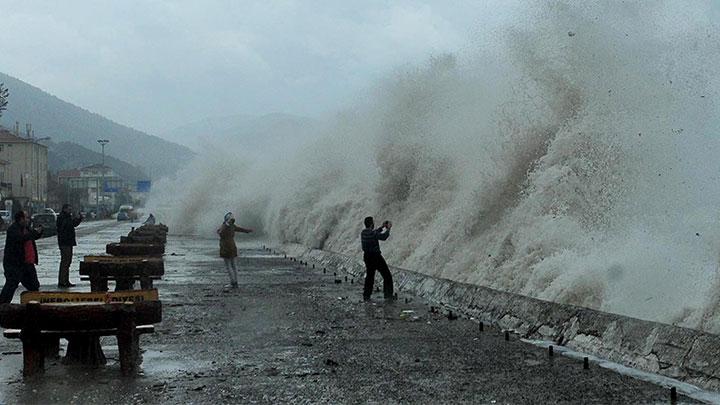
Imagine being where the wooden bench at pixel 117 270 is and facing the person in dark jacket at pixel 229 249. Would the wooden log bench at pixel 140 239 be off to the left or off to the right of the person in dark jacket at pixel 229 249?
left

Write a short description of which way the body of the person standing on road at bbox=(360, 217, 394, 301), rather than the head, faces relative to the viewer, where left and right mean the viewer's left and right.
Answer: facing away from the viewer and to the right of the viewer

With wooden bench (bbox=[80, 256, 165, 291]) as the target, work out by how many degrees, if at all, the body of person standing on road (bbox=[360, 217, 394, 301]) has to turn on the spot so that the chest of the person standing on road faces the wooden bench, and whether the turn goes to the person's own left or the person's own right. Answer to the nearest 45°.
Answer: approximately 135° to the person's own left

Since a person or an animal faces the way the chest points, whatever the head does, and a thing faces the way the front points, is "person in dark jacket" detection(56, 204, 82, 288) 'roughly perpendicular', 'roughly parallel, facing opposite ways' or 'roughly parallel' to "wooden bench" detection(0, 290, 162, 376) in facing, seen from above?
roughly perpendicular

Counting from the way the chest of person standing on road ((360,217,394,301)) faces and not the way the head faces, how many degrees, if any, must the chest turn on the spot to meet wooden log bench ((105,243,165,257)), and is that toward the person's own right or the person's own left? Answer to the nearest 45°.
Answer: approximately 90° to the person's own left

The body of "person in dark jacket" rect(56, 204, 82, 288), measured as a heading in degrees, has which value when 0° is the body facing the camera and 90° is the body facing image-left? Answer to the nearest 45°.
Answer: approximately 270°

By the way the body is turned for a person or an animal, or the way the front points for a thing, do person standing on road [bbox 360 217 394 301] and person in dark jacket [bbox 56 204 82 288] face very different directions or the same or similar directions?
same or similar directions

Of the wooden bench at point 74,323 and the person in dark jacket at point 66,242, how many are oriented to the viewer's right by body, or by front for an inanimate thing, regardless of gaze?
1
